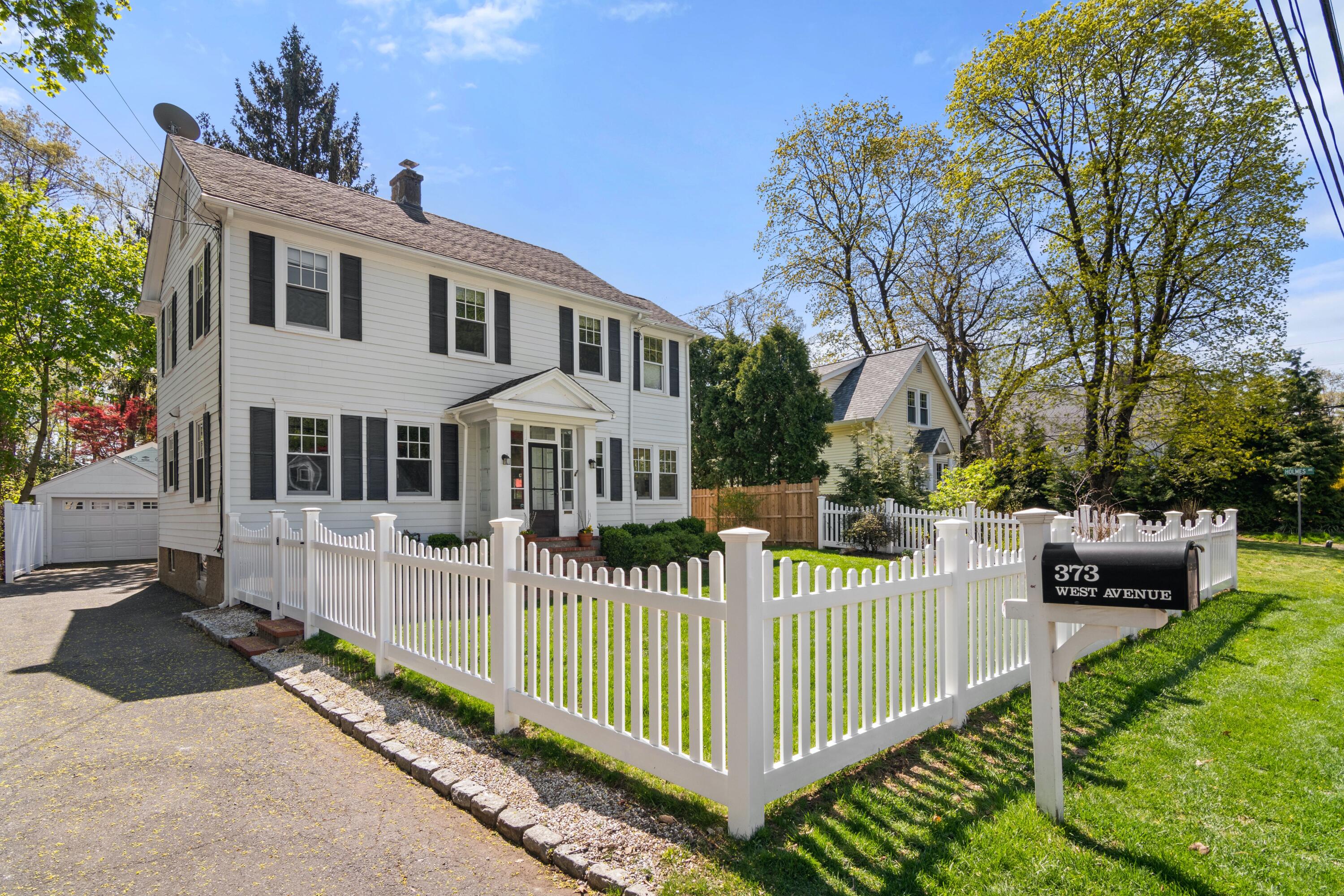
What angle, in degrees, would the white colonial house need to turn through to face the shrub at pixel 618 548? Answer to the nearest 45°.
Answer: approximately 45° to its left

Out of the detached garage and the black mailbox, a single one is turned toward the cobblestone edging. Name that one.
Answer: the detached garage

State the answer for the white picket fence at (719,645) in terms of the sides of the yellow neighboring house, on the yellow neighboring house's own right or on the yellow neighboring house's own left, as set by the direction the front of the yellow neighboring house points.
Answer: on the yellow neighboring house's own right

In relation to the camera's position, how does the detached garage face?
facing the viewer

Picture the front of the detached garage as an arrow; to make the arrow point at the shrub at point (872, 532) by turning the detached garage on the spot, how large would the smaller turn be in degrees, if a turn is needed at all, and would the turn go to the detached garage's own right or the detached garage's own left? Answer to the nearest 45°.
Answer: approximately 45° to the detached garage's own left

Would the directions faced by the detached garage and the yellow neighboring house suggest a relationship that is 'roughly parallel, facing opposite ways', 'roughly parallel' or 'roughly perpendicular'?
roughly parallel

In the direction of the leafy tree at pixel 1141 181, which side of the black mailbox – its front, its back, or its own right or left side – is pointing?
left

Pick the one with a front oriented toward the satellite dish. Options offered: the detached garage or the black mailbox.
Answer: the detached garage

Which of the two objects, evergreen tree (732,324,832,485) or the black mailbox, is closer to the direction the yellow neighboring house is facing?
the black mailbox

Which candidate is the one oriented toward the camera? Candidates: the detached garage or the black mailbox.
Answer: the detached garage

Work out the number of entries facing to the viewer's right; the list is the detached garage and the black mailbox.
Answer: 1

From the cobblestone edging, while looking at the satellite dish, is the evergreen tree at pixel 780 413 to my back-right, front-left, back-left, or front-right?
front-right

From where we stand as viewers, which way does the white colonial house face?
facing the viewer and to the right of the viewer

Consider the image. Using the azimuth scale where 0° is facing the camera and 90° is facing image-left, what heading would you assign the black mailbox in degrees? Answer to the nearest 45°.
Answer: approximately 270°
